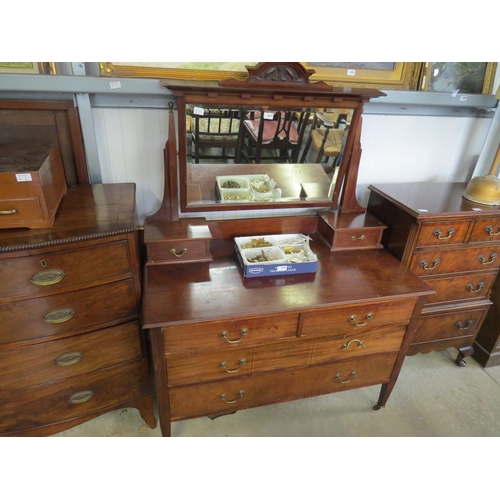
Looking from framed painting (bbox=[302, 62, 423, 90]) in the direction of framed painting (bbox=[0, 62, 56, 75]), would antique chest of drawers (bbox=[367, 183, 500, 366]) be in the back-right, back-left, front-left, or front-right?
back-left

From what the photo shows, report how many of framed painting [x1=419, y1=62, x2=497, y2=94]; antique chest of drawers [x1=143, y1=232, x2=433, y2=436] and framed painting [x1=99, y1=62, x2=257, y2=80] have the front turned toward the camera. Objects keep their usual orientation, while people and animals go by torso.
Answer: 3

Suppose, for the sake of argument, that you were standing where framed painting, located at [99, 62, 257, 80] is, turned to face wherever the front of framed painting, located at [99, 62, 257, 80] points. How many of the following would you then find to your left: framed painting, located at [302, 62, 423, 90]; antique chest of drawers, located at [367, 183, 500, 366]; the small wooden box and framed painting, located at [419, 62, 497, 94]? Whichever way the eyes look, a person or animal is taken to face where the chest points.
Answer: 3

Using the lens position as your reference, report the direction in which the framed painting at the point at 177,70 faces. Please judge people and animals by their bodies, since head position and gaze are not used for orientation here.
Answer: facing the viewer

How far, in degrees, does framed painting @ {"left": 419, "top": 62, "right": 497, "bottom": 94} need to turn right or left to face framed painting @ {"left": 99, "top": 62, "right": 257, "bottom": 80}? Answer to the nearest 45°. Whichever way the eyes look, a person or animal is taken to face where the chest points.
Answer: approximately 45° to its right

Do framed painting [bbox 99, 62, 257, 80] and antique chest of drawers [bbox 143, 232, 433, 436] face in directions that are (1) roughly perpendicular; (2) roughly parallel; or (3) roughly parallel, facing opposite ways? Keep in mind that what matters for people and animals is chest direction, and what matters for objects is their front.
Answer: roughly parallel

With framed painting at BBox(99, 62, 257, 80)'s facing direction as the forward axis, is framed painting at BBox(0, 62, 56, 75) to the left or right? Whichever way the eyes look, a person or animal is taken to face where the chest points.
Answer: on its right

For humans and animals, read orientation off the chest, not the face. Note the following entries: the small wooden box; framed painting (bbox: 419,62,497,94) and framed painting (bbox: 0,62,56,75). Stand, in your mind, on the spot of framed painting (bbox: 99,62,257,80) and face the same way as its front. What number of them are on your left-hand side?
1

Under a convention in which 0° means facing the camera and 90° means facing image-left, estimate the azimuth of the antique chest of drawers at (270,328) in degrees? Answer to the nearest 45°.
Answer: approximately 0°

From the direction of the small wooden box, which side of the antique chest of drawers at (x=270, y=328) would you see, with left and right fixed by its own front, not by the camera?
right

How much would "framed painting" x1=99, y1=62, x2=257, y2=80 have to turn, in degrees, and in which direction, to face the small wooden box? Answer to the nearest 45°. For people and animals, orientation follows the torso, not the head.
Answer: approximately 45° to its right

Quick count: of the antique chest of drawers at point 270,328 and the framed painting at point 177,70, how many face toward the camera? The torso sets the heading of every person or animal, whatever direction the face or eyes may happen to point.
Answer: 2

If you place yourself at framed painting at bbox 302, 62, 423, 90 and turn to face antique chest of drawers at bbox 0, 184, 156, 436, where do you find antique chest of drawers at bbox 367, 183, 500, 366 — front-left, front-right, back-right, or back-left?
back-left

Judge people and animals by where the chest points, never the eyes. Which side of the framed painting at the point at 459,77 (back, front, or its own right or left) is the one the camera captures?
front

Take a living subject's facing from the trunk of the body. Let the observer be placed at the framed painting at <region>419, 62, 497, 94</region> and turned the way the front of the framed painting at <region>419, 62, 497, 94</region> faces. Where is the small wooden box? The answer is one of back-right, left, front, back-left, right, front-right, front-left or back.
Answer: front-right

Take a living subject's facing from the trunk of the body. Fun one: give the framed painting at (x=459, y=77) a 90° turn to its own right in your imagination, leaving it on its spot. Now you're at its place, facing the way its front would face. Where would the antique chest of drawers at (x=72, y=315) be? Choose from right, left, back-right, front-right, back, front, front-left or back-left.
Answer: front-left
